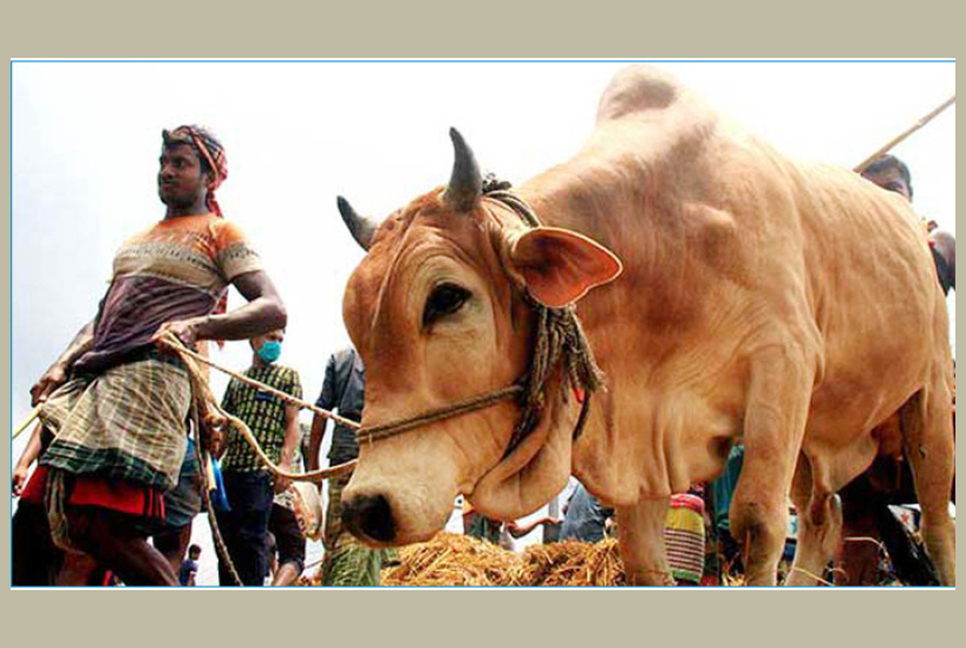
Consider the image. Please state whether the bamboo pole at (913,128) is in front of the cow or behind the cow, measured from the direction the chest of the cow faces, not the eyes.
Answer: behind

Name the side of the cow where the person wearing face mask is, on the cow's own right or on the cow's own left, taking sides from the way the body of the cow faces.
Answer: on the cow's own right

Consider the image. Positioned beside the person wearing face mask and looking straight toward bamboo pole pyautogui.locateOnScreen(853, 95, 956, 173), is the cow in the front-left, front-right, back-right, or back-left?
front-right

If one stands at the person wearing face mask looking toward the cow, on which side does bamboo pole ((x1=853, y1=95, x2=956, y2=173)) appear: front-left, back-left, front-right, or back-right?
front-left

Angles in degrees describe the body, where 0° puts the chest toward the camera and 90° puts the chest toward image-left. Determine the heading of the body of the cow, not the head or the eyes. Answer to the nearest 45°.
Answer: approximately 45°
